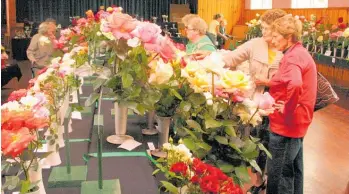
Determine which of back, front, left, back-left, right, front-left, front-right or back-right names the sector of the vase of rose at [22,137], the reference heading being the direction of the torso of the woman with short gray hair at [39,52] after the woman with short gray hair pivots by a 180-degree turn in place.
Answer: left

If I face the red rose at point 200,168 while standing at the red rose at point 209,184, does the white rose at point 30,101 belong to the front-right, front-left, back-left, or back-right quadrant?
front-left

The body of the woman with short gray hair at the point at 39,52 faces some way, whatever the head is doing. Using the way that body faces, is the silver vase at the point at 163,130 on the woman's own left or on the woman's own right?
on the woman's own right

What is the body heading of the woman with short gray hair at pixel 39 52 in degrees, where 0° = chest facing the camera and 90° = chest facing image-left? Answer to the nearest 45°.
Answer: approximately 270°

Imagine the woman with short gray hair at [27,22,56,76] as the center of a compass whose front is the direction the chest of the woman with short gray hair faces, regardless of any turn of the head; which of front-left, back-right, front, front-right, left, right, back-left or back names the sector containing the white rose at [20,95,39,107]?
right

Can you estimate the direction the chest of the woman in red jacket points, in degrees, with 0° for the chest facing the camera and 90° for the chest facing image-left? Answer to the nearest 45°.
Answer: approximately 90°

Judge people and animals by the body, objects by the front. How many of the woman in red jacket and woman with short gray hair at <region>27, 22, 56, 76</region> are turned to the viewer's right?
1

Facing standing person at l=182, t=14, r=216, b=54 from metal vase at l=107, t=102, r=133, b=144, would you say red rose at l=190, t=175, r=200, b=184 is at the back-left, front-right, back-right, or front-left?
back-right

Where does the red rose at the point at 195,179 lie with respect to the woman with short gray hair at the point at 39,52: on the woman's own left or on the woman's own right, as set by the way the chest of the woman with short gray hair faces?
on the woman's own right
